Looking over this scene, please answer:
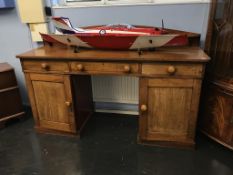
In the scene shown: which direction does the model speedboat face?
to the viewer's right

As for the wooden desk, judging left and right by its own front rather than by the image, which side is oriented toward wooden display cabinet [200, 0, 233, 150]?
left

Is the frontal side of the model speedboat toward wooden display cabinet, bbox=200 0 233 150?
yes

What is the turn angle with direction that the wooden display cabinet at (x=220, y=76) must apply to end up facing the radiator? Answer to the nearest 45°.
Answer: approximately 45° to its right

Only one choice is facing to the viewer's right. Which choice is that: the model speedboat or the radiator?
the model speedboat

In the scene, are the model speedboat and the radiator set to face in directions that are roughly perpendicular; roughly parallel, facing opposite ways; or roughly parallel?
roughly perpendicular

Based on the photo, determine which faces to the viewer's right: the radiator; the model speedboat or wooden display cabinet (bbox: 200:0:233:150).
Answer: the model speedboat

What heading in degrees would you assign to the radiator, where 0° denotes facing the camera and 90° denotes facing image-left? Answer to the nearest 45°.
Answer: approximately 0°
